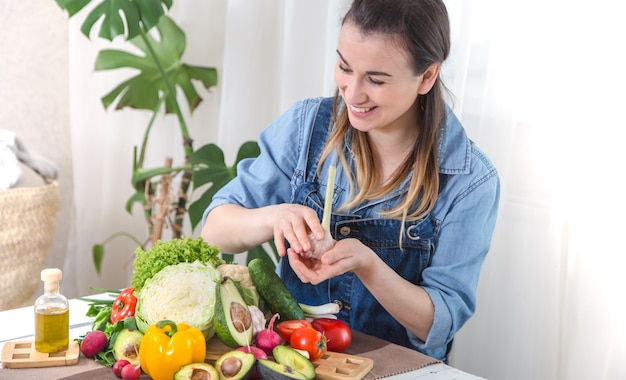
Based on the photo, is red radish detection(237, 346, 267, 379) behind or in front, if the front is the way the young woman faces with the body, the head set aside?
in front

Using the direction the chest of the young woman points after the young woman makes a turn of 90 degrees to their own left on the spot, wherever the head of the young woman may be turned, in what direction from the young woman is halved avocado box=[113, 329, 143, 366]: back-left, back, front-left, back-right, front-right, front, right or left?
right

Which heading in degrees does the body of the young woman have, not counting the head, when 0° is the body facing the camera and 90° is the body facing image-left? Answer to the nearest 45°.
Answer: approximately 45°

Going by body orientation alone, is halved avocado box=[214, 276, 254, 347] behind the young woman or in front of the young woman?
in front

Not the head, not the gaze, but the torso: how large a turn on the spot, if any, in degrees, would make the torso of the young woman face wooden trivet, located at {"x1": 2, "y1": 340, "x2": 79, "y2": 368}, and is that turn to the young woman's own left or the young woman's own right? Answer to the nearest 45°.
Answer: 0° — they already face it

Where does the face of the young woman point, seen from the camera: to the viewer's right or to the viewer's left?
to the viewer's left

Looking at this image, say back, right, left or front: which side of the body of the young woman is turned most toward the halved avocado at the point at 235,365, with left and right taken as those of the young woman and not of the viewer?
front

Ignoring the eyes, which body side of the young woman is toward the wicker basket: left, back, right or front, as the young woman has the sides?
right

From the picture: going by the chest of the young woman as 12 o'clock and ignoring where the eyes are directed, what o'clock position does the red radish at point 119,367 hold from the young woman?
The red radish is roughly at 12 o'clock from the young woman.

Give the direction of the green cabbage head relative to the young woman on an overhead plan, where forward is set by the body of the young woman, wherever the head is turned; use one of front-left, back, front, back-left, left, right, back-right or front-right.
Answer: front

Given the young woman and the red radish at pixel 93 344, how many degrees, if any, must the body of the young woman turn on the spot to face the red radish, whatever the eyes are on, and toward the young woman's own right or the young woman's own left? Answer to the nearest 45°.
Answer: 0° — they already face it

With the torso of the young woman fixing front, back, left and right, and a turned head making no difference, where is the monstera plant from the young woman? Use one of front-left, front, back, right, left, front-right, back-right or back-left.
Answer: right

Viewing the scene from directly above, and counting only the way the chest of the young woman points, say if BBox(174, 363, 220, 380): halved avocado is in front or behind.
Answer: in front
